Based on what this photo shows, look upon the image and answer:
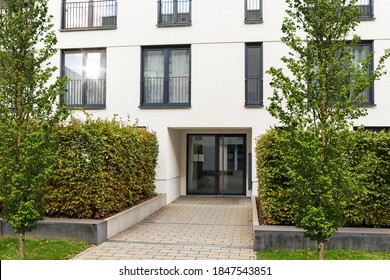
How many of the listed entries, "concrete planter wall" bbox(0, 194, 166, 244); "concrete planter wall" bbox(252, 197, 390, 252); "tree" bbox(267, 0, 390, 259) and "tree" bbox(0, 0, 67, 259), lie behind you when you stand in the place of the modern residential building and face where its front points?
0

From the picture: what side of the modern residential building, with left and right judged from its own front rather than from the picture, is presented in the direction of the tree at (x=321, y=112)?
front

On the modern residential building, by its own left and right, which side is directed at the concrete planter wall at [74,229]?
front

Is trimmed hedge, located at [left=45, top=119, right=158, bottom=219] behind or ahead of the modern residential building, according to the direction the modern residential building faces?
ahead

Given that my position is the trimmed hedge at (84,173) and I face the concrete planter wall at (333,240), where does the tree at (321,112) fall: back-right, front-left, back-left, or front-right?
front-right

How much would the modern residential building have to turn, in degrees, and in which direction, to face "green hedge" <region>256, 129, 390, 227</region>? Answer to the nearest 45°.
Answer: approximately 45° to its left

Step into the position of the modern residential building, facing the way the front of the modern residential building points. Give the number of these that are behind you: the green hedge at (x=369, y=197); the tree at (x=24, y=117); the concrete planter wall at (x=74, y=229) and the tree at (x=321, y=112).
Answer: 0

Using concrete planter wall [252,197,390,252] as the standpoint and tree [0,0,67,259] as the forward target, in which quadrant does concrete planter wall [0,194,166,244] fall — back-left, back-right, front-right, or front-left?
front-right

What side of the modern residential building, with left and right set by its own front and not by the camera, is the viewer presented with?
front

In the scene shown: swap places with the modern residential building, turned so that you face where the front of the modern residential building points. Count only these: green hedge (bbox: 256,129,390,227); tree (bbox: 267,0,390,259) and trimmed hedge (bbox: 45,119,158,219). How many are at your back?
0

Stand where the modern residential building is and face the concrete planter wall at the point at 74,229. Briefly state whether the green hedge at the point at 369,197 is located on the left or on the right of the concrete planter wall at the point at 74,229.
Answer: left

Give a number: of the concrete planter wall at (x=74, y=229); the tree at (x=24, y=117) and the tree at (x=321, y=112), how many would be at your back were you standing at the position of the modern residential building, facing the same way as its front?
0
